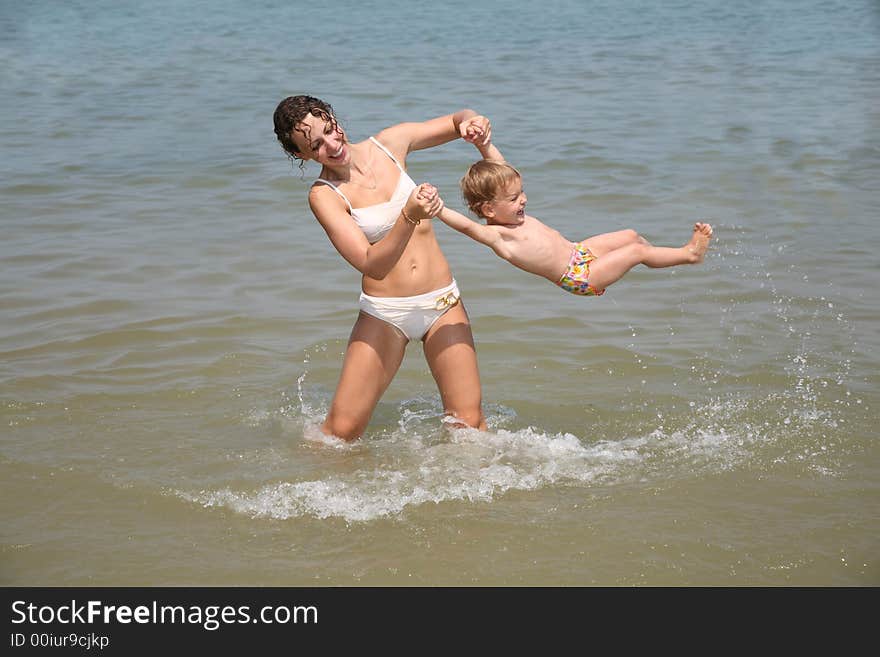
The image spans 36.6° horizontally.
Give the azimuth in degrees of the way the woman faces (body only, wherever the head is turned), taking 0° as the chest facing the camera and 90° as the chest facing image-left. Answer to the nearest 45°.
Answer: approximately 0°
